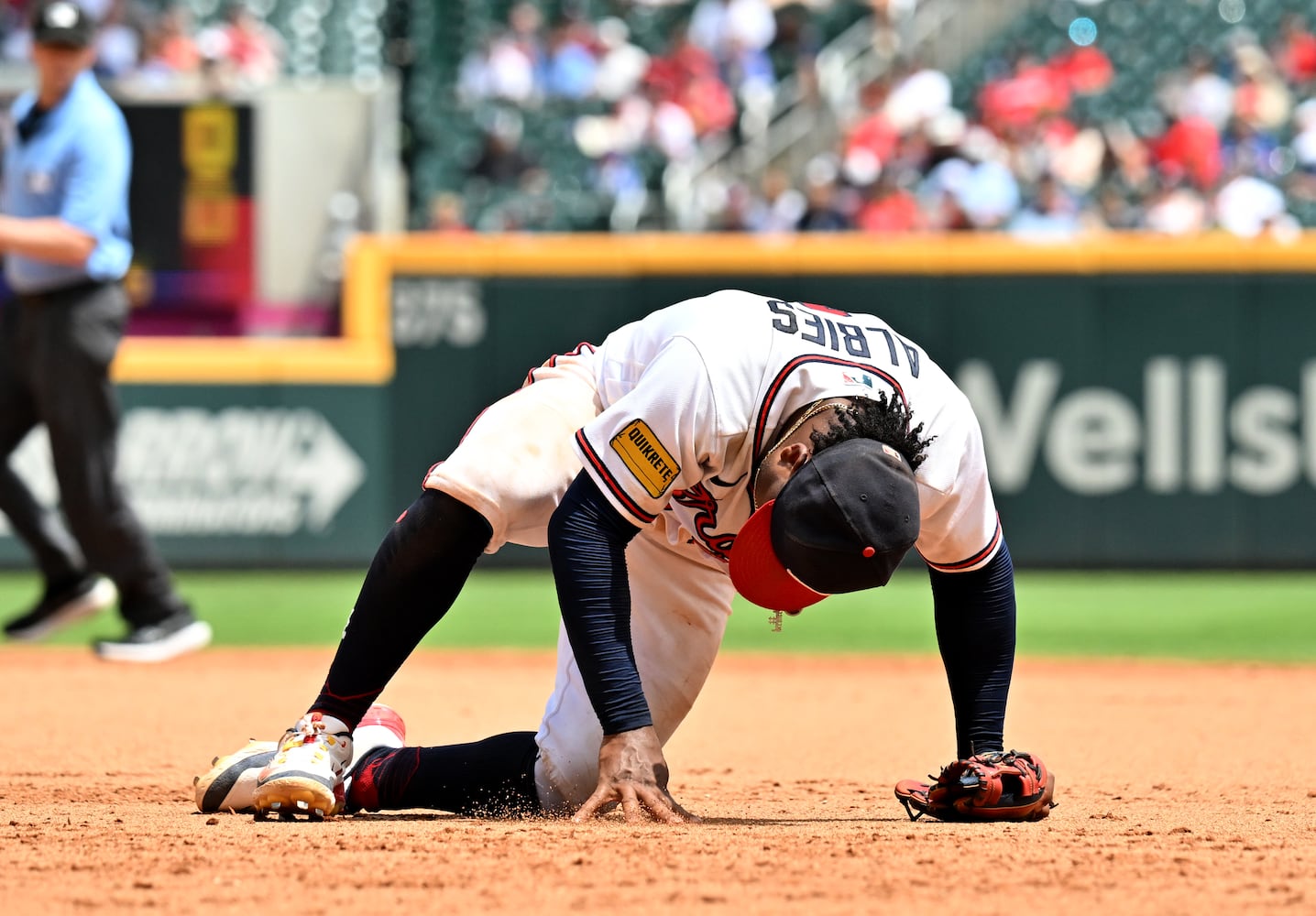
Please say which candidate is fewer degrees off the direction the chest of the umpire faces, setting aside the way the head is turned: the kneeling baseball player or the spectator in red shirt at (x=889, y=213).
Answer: the kneeling baseball player

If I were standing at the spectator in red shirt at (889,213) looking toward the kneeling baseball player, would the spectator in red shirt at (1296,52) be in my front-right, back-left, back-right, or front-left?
back-left

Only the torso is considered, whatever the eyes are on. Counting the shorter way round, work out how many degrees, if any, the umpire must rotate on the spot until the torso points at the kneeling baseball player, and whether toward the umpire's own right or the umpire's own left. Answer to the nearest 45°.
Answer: approximately 45° to the umpire's own left

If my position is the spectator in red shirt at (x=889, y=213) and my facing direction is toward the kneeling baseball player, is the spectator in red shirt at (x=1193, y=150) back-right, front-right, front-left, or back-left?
back-left
